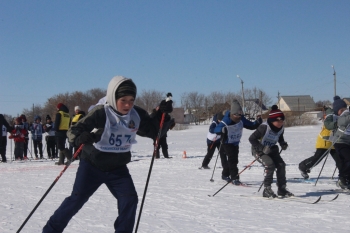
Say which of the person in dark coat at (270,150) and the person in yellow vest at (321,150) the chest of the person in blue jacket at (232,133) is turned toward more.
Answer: the person in dark coat

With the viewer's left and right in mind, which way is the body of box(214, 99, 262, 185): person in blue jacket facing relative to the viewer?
facing the viewer and to the right of the viewer

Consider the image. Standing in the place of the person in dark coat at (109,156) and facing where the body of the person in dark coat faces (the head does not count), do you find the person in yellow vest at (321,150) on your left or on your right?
on your left

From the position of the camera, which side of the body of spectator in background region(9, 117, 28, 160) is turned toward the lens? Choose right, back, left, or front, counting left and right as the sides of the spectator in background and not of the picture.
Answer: front

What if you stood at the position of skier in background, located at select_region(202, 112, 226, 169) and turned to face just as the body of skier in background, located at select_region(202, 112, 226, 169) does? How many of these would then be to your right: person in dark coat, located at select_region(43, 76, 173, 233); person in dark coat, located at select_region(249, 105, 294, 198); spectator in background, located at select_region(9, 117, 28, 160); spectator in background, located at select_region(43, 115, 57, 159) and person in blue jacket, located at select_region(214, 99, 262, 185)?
3

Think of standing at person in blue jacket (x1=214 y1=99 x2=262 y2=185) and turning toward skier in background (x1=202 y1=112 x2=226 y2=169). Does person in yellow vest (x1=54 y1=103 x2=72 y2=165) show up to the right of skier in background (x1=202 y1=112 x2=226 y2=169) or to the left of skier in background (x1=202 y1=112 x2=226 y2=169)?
left
